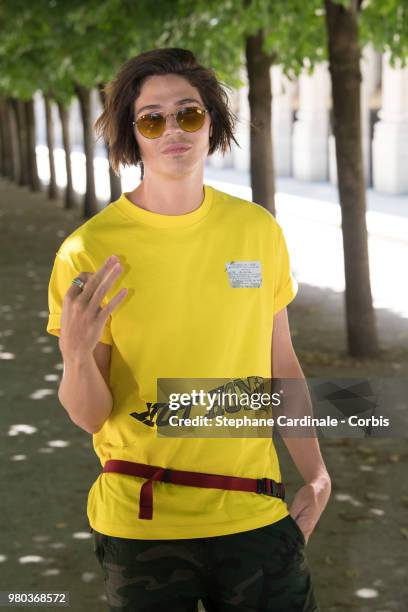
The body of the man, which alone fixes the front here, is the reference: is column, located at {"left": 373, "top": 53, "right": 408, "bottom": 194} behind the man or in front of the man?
behind

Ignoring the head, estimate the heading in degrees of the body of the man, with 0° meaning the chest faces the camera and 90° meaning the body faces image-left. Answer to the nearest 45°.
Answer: approximately 0°

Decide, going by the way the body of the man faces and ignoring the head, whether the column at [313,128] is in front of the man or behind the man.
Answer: behind

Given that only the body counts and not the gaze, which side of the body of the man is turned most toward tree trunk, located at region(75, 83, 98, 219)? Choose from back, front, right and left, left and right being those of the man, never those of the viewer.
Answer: back

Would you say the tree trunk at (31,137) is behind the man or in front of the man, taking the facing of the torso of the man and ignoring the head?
behind

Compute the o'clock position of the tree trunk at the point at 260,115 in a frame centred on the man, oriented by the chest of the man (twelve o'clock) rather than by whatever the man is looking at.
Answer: The tree trunk is roughly at 6 o'clock from the man.

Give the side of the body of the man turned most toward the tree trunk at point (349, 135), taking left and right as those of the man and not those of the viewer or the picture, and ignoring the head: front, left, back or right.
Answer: back

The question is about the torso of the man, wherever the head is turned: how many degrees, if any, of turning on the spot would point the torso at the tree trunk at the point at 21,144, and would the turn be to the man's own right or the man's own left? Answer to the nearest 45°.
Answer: approximately 180°
